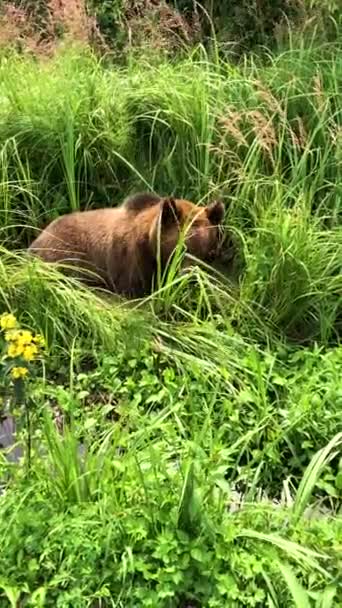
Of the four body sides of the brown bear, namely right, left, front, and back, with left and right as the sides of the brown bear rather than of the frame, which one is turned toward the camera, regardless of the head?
right

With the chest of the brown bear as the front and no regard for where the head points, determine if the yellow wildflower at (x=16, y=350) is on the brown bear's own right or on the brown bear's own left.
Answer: on the brown bear's own right
